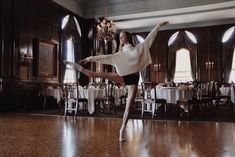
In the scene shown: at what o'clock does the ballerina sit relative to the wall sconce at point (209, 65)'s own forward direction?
The ballerina is roughly at 12 o'clock from the wall sconce.

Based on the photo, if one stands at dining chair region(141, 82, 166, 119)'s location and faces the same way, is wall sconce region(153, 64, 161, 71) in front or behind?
in front

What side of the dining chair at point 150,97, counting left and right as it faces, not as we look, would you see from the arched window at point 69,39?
left

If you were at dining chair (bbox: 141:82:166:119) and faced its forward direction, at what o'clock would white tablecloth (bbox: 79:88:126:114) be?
The white tablecloth is roughly at 8 o'clock from the dining chair.

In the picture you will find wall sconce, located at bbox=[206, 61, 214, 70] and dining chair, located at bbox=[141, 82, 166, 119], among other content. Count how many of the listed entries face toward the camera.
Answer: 1

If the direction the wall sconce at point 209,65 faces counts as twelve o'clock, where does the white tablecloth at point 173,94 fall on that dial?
The white tablecloth is roughly at 12 o'clock from the wall sconce.

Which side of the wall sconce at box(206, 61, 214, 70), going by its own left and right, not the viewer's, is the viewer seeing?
front

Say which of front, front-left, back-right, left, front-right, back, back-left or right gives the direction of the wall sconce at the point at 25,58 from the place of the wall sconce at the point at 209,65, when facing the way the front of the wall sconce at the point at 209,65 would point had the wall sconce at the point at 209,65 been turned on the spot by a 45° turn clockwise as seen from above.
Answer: front

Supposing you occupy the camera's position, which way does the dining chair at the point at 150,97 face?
facing away from the viewer and to the right of the viewer

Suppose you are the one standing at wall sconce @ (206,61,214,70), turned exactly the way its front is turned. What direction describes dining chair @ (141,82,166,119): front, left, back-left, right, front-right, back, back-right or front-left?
front
